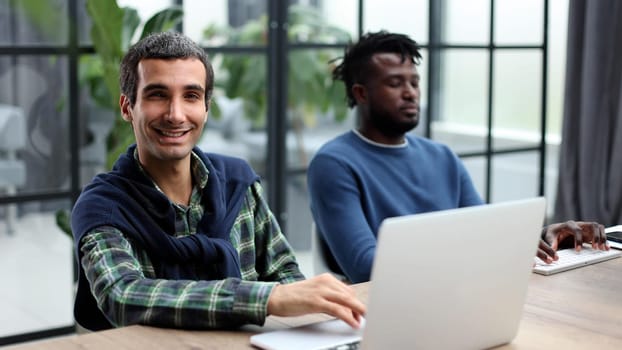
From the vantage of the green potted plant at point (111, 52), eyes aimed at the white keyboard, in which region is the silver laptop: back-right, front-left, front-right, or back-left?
front-right

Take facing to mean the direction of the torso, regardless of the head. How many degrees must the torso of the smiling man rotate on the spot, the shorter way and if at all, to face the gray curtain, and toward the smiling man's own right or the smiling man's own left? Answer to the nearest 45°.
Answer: approximately 90° to the smiling man's own left

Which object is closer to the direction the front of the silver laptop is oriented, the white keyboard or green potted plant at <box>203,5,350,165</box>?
the green potted plant

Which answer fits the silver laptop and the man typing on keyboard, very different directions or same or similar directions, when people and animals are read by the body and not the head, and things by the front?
very different directions

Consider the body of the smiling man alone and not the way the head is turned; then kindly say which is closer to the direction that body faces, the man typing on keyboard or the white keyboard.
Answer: the white keyboard

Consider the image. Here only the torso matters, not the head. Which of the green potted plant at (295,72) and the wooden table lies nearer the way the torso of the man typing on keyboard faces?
the wooden table

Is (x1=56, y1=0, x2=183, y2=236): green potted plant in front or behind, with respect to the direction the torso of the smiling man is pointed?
behind

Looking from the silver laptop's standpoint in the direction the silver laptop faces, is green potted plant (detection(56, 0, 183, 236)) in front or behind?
in front

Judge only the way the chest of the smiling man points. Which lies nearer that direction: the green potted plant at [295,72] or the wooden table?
the wooden table

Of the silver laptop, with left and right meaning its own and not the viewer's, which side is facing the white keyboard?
right

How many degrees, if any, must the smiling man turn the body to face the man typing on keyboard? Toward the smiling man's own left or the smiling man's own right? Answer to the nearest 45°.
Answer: approximately 90° to the smiling man's own left

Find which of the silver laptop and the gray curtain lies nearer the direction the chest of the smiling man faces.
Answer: the silver laptop

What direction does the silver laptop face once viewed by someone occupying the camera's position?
facing away from the viewer and to the left of the viewer

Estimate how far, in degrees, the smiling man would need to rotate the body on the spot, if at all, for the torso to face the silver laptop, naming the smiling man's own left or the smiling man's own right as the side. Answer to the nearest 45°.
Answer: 0° — they already face it

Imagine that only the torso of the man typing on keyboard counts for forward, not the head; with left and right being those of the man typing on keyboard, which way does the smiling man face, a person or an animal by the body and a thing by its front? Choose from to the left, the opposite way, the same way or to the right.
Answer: the same way

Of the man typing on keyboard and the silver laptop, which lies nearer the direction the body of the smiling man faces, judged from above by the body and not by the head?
the silver laptop
